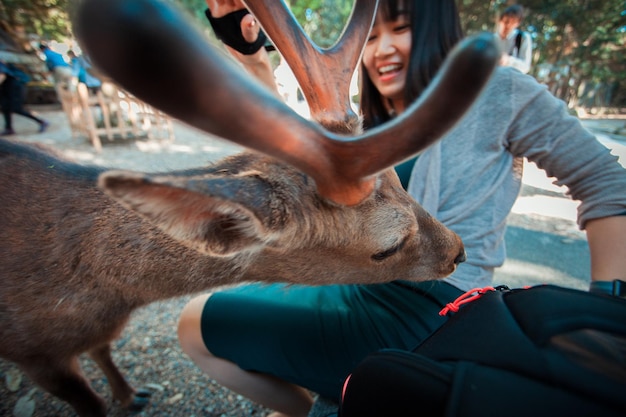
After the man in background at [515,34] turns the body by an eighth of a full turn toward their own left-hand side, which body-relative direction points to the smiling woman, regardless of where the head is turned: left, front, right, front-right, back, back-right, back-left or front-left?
front

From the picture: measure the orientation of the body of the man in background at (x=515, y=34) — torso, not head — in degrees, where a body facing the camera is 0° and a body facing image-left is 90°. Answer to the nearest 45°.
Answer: approximately 45°

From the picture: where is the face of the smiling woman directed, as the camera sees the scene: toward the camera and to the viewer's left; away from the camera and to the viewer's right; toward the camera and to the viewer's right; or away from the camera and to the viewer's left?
toward the camera and to the viewer's left

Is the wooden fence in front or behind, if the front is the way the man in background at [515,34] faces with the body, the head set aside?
in front

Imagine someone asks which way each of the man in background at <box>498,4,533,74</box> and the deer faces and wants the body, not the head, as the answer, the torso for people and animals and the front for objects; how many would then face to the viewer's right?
1

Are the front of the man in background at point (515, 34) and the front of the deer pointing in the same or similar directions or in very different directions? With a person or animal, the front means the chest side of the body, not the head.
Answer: very different directions

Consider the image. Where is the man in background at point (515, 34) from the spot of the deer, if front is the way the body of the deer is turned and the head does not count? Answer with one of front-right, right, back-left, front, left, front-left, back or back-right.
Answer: front-left

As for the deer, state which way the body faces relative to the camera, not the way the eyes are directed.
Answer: to the viewer's right
